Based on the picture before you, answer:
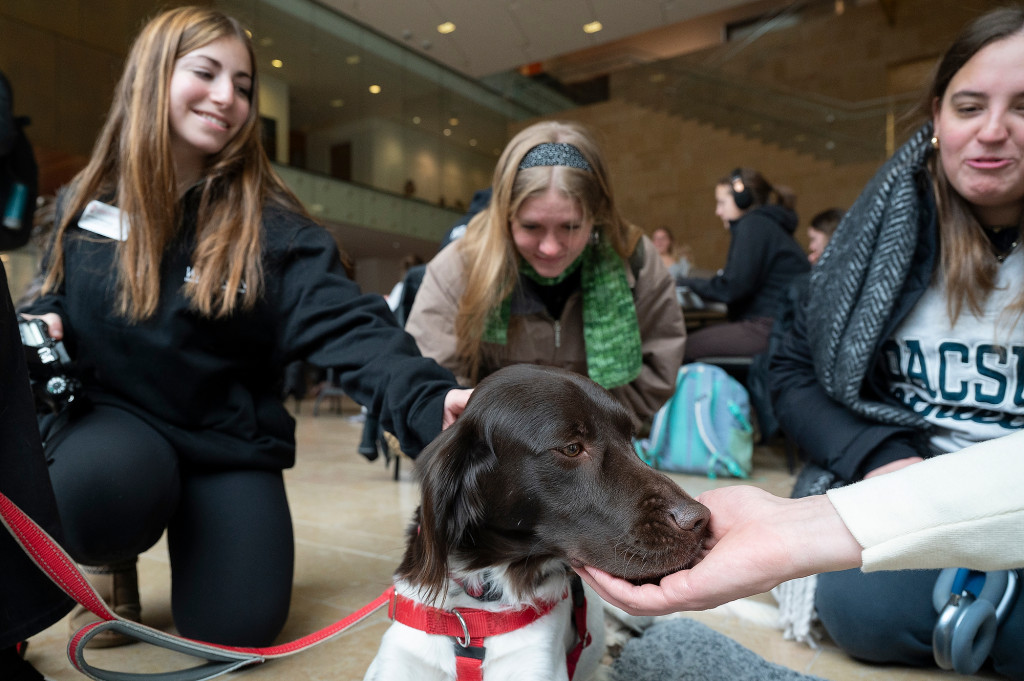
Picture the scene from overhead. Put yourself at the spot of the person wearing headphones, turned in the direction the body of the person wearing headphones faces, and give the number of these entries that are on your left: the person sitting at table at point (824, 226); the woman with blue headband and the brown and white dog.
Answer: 2

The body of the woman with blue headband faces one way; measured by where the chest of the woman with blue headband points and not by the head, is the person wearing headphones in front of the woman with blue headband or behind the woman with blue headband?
behind

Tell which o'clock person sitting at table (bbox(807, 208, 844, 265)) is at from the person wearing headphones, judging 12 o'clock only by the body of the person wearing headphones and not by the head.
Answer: The person sitting at table is roughly at 4 o'clock from the person wearing headphones.

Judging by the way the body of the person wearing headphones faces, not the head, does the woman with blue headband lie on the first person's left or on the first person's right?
on the first person's left

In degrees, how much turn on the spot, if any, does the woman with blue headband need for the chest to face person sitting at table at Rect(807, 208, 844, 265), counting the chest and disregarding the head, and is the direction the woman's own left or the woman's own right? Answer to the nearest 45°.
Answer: approximately 135° to the woman's own left

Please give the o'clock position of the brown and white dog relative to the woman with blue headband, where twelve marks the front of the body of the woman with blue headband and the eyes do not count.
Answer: The brown and white dog is roughly at 12 o'clock from the woman with blue headband.

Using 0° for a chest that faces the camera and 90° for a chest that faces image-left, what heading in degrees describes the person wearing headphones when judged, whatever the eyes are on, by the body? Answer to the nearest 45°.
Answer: approximately 90°

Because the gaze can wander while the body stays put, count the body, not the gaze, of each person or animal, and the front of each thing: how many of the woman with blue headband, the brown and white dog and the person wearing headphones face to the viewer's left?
1

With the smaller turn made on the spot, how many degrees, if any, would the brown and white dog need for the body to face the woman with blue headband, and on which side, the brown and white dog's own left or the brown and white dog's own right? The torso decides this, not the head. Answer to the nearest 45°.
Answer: approximately 135° to the brown and white dog's own left

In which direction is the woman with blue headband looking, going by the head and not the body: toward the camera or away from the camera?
toward the camera

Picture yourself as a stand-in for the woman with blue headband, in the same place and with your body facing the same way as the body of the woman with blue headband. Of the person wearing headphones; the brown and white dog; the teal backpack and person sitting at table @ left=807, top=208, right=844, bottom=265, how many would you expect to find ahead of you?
1

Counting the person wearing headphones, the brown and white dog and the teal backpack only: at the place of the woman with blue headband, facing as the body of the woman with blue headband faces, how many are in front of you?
1

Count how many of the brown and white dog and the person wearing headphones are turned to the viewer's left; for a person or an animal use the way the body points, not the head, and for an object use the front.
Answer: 1

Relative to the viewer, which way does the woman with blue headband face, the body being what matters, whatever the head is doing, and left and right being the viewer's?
facing the viewer
